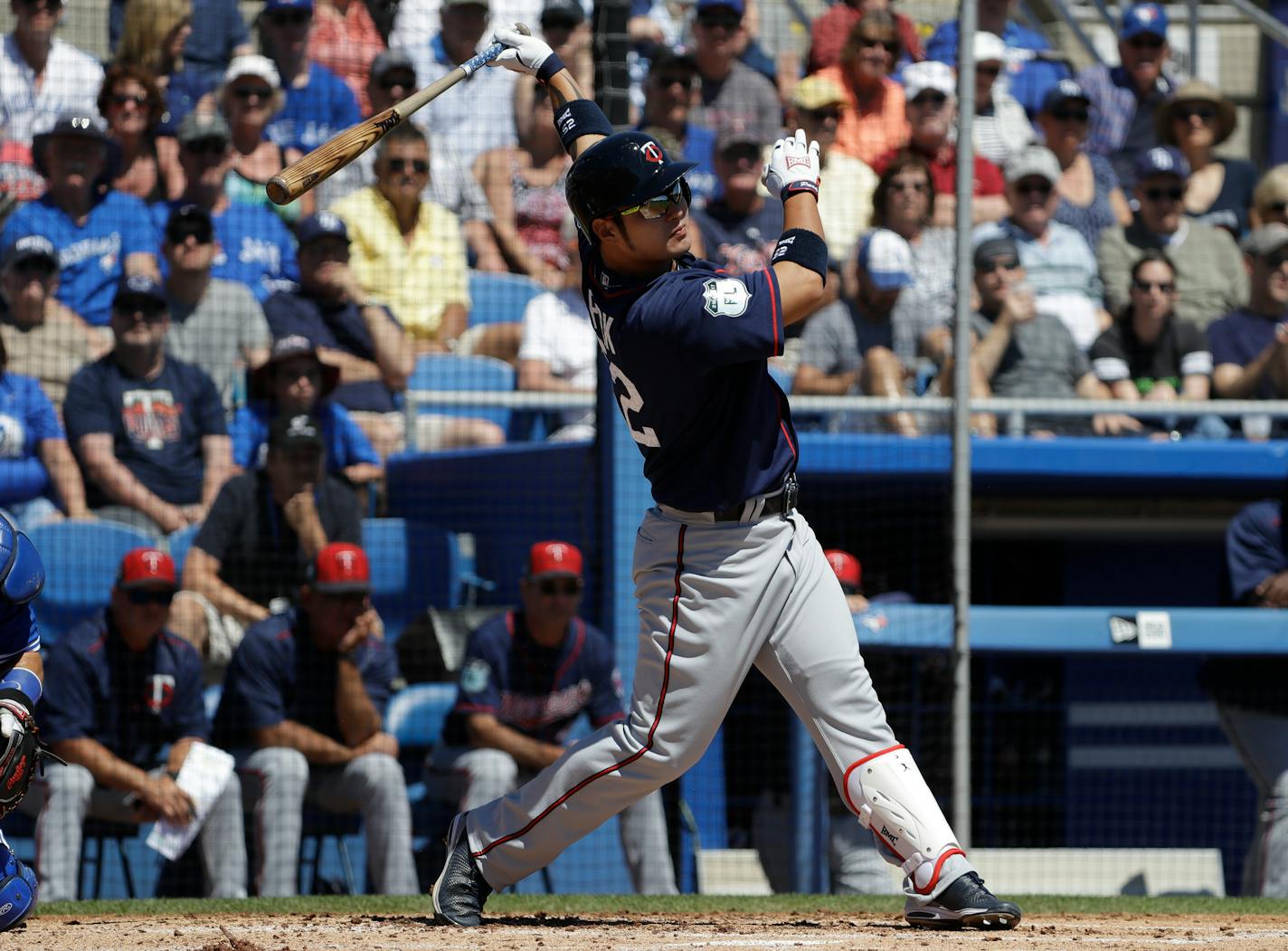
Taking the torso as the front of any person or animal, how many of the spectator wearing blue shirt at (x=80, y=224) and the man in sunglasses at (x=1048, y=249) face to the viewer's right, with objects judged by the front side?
0

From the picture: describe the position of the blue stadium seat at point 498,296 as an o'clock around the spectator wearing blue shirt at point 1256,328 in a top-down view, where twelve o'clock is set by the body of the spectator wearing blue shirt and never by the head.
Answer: The blue stadium seat is roughly at 4 o'clock from the spectator wearing blue shirt.

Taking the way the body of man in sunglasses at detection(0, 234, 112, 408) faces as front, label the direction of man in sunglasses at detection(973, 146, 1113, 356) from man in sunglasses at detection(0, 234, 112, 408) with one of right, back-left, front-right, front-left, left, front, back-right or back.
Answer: left

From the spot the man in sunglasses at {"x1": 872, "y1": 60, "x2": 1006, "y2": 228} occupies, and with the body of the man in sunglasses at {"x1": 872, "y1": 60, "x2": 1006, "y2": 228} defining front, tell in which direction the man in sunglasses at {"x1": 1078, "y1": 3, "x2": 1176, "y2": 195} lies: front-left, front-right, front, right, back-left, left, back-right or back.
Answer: back-left

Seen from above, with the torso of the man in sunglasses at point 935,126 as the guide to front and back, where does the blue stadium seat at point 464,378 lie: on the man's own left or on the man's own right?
on the man's own right

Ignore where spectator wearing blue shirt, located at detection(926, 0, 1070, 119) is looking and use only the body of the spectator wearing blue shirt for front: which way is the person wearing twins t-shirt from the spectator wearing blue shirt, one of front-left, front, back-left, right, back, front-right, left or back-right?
front-right

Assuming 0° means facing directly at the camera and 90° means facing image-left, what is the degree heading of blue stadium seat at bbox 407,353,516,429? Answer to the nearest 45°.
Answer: approximately 0°

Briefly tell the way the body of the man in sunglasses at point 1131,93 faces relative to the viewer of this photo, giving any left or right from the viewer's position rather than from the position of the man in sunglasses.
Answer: facing the viewer

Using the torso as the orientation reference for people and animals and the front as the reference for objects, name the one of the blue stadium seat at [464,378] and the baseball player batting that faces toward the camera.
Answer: the blue stadium seat

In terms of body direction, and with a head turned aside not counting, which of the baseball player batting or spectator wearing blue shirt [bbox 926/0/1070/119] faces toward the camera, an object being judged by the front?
the spectator wearing blue shirt

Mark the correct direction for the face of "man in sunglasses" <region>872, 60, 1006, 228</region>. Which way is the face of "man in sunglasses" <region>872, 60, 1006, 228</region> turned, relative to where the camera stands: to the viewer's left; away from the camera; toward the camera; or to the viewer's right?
toward the camera

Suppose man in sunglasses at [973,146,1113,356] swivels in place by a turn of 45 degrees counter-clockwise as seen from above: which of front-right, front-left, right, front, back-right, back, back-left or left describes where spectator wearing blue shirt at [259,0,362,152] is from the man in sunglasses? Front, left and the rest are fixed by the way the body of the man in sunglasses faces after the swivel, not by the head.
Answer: back-right

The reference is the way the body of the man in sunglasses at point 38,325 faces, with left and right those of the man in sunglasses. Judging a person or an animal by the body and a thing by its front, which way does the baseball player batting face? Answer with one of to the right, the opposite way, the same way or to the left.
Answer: to the left

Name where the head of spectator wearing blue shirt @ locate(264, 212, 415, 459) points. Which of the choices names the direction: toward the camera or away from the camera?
toward the camera

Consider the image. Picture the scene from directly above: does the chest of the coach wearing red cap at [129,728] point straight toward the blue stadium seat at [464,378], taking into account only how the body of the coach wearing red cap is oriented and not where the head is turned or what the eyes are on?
no

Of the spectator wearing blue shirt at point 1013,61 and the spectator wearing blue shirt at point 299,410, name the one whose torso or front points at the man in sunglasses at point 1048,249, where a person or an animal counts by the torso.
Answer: the spectator wearing blue shirt at point 1013,61

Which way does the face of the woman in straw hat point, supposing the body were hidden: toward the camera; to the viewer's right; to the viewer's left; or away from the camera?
toward the camera

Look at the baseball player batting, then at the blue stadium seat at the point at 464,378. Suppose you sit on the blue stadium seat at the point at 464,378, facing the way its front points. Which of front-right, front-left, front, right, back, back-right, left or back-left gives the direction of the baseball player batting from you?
front

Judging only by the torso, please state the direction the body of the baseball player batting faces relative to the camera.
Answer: to the viewer's right

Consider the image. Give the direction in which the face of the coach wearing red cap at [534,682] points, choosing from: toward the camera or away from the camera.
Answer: toward the camera
